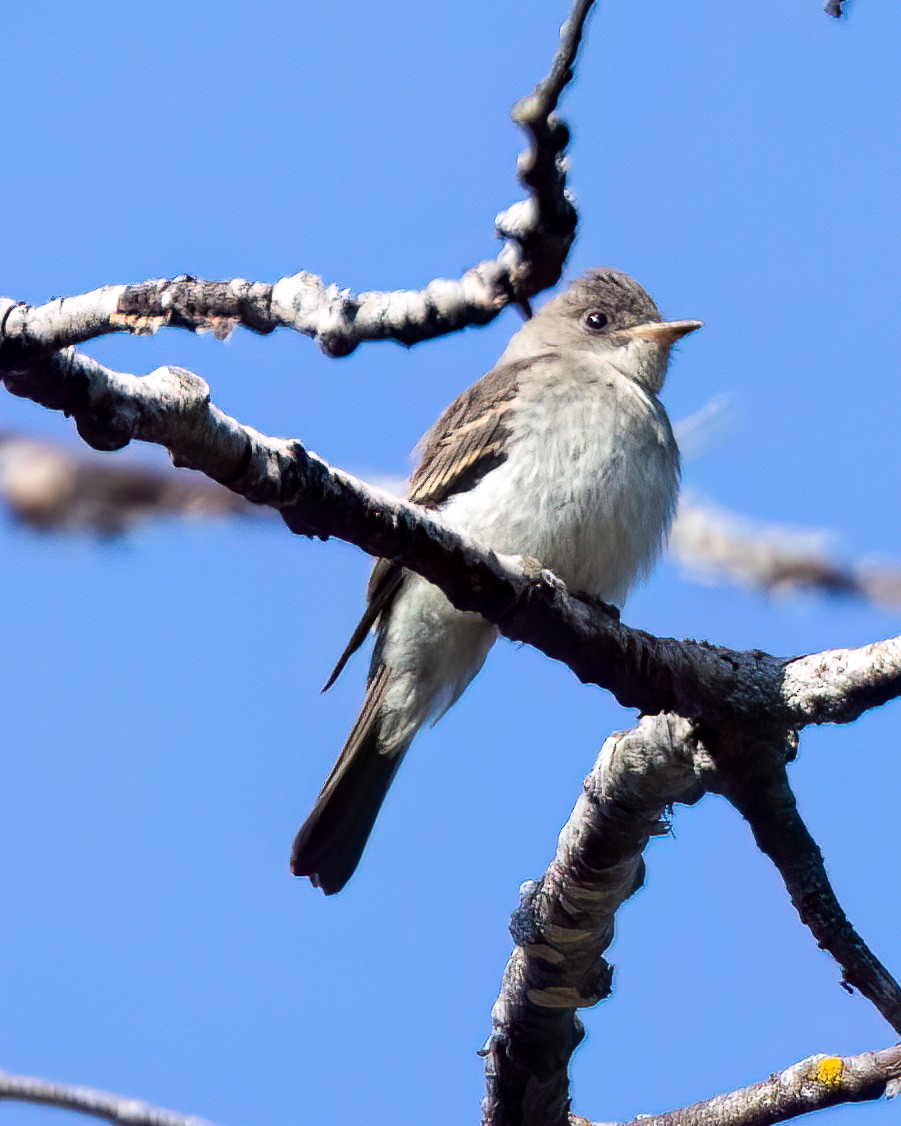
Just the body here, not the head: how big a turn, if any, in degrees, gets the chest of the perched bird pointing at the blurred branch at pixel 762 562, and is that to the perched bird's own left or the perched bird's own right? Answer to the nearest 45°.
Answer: approximately 90° to the perched bird's own left

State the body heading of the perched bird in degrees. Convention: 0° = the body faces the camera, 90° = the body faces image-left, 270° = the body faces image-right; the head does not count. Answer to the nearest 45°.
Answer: approximately 315°
